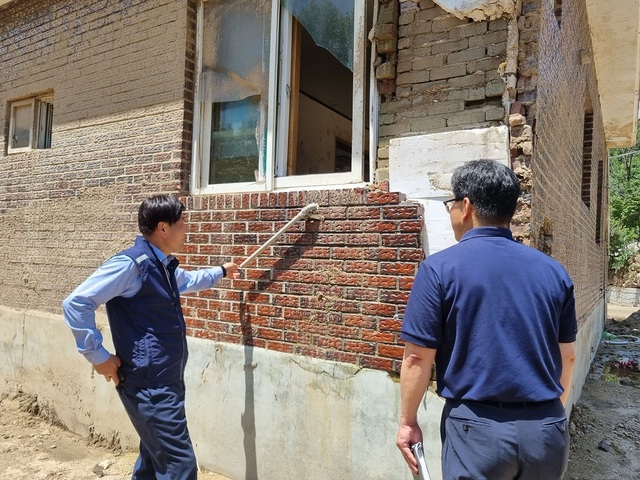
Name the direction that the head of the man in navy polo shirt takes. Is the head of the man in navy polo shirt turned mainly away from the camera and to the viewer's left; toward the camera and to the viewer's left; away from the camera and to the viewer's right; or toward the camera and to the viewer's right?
away from the camera and to the viewer's left

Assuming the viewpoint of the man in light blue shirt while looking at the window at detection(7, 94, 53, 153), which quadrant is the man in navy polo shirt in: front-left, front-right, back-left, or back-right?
back-right

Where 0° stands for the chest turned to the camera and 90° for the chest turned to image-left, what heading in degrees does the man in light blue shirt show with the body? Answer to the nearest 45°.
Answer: approximately 270°

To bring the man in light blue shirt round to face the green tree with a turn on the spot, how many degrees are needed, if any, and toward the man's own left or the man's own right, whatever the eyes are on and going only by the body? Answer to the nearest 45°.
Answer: approximately 45° to the man's own left

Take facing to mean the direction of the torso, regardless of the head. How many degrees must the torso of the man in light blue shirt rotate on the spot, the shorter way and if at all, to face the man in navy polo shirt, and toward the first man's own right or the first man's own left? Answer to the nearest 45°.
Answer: approximately 45° to the first man's own right

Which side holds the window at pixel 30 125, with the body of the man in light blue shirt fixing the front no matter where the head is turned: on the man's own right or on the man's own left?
on the man's own left
